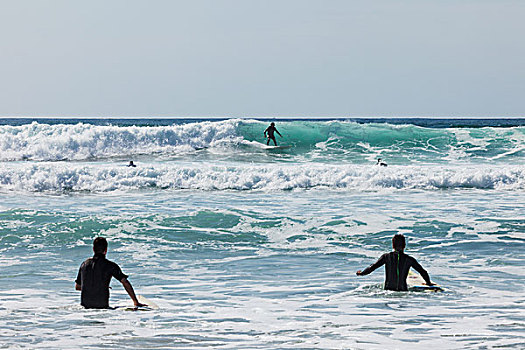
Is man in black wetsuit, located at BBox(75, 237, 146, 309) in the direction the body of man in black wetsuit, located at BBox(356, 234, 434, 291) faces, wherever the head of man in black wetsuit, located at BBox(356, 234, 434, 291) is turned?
no

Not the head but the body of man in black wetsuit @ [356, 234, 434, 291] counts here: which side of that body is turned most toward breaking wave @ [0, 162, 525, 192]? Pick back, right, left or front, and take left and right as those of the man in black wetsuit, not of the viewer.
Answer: front

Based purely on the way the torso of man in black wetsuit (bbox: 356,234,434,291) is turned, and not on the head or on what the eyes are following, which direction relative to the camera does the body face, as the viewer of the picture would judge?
away from the camera

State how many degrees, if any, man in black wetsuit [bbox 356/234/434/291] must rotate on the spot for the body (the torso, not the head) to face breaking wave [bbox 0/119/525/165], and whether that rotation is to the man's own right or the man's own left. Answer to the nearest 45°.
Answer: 0° — they already face it
